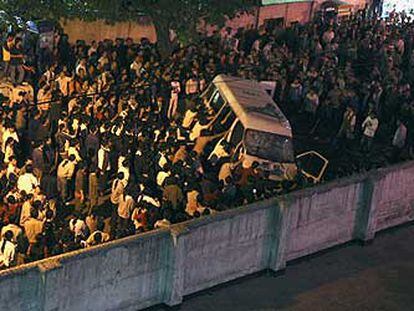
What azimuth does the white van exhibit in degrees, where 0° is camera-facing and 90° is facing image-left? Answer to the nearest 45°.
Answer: approximately 315°

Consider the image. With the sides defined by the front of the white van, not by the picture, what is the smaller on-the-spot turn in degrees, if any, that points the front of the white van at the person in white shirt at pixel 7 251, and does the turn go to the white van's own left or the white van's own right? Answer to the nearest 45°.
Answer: approximately 90° to the white van's own right

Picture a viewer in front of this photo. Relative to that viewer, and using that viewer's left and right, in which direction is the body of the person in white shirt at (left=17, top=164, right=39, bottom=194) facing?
facing away from the viewer

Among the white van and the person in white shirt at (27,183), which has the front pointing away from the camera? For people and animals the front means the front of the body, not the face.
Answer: the person in white shirt

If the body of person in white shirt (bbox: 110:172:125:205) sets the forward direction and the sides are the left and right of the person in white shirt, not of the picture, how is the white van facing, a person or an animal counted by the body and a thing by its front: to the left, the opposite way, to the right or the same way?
to the right

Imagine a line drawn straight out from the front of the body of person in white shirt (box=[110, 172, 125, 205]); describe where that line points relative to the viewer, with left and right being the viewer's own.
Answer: facing away from the viewer and to the right of the viewer

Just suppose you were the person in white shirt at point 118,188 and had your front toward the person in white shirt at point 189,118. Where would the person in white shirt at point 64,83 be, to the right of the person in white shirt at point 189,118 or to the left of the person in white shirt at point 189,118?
left

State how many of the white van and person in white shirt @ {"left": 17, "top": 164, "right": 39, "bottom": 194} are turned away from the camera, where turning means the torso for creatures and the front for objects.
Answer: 1
